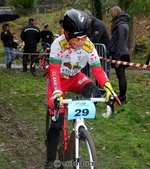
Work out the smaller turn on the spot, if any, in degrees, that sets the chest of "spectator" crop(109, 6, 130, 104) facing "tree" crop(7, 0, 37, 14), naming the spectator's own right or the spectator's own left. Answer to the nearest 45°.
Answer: approximately 90° to the spectator's own right

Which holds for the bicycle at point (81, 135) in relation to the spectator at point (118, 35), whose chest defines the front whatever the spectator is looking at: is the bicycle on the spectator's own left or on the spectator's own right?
on the spectator's own left

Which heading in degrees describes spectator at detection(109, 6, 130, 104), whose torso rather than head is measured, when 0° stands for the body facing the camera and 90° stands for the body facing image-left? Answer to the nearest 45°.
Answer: approximately 90°

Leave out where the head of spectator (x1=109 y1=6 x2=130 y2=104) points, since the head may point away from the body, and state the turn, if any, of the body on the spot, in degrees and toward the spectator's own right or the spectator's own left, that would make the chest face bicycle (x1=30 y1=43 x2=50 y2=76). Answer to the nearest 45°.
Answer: approximately 45° to the spectator's own right

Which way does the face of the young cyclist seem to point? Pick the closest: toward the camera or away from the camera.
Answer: toward the camera

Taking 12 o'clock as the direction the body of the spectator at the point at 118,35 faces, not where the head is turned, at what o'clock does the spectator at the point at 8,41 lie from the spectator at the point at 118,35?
the spectator at the point at 8,41 is roughly at 2 o'clock from the spectator at the point at 118,35.

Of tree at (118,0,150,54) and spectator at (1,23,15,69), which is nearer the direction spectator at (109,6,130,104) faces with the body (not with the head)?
the spectator
